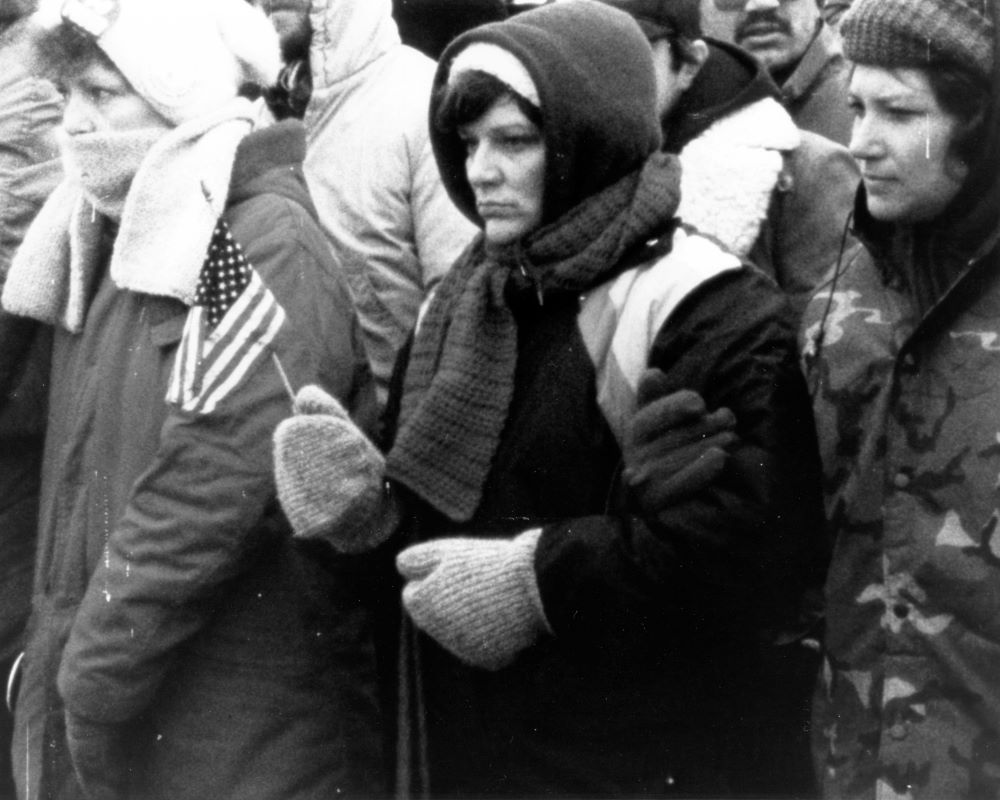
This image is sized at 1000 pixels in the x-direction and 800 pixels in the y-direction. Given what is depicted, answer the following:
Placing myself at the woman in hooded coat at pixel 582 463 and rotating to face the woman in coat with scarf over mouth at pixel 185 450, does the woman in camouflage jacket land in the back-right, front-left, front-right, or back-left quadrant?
back-right

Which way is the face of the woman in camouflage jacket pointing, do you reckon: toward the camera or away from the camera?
toward the camera

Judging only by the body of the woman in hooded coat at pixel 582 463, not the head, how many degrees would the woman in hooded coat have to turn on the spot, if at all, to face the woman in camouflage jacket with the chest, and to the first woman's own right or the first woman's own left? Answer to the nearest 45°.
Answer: approximately 135° to the first woman's own left

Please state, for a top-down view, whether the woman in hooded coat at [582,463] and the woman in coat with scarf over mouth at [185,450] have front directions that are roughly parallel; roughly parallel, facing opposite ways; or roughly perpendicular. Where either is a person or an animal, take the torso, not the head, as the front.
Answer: roughly parallel

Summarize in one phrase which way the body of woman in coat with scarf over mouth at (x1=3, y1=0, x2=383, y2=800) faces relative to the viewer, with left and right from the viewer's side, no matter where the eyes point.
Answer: facing the viewer and to the left of the viewer

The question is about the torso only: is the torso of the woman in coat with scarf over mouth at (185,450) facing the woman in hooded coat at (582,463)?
no

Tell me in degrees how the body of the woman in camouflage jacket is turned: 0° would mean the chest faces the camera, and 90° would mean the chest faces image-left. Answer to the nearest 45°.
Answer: approximately 45°

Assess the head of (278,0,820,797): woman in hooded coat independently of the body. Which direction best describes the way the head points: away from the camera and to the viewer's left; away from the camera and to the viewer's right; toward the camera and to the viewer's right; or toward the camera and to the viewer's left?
toward the camera and to the viewer's left

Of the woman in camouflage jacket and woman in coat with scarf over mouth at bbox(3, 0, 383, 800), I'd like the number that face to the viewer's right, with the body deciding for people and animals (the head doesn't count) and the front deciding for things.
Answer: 0

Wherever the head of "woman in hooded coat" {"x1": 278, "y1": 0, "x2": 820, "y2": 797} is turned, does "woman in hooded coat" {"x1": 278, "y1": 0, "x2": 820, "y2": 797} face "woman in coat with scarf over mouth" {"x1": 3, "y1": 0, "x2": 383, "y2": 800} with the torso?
no

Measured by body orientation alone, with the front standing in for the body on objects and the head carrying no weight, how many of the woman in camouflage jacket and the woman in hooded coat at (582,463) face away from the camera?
0

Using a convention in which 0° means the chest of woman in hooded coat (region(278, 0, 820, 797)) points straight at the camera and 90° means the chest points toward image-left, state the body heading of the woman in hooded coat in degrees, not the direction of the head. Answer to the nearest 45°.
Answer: approximately 45°

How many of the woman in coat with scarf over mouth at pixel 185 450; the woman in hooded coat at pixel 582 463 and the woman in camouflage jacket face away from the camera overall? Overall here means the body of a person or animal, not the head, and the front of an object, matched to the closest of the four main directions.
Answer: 0
